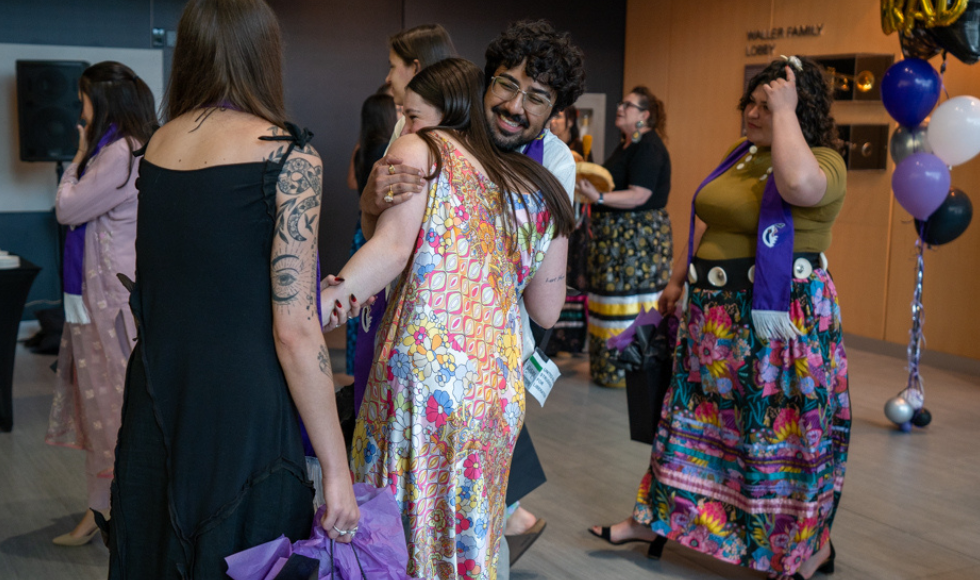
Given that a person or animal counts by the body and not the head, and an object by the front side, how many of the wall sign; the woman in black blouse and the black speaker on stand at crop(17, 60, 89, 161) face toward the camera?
2

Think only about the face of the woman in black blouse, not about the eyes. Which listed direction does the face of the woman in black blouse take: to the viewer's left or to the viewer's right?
to the viewer's left

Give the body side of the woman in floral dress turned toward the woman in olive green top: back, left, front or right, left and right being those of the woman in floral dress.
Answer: right

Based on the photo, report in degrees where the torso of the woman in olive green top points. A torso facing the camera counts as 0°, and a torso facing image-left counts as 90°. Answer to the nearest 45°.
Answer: approximately 45°

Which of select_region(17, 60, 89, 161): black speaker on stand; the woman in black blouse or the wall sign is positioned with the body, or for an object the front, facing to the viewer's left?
the woman in black blouse

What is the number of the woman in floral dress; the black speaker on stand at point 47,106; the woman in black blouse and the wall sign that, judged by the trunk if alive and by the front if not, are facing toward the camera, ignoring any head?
2

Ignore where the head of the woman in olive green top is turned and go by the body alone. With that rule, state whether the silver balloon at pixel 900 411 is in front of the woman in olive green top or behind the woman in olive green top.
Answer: behind

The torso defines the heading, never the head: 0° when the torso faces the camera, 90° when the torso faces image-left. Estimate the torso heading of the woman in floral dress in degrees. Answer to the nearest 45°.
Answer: approximately 135°

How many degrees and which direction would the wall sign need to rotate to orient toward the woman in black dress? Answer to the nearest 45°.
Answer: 0° — it already faces them

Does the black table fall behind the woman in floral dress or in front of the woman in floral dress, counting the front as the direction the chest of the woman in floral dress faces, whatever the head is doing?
in front

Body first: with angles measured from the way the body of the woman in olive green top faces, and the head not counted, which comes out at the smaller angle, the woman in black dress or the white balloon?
the woman in black dress

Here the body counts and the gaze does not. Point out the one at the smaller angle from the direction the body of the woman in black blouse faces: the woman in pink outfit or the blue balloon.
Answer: the woman in pink outfit
